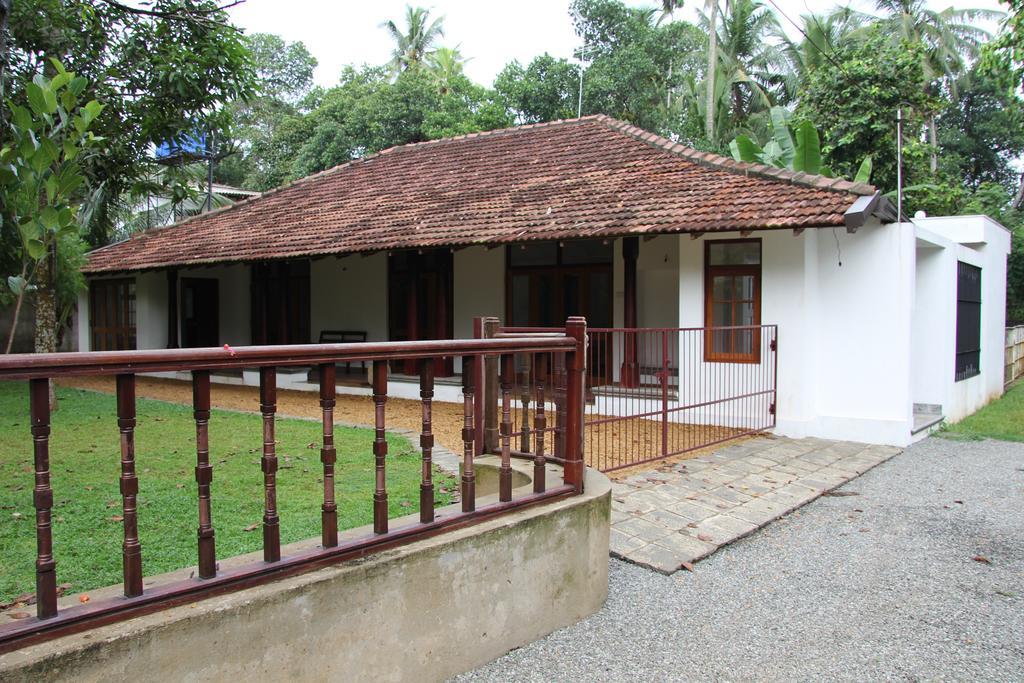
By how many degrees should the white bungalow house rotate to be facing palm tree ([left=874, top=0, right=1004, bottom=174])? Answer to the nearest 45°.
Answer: approximately 180°

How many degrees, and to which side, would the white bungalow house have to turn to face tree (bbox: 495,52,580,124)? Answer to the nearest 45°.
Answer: approximately 135° to its right

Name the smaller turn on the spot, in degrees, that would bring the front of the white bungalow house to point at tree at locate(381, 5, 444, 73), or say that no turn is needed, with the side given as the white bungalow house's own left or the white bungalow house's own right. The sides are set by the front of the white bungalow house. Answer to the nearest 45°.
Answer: approximately 135° to the white bungalow house's own right

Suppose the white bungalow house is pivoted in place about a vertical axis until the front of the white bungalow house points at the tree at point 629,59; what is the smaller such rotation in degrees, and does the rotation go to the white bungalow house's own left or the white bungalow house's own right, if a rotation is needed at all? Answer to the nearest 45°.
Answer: approximately 135° to the white bungalow house's own right

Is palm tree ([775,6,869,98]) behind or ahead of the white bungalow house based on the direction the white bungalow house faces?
behind

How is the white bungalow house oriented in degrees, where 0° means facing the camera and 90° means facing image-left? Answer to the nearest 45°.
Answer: approximately 45°

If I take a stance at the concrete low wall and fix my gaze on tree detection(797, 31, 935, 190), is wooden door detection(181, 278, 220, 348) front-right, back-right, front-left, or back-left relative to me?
front-left

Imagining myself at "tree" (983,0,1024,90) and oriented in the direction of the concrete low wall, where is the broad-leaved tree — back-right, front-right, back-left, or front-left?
front-right

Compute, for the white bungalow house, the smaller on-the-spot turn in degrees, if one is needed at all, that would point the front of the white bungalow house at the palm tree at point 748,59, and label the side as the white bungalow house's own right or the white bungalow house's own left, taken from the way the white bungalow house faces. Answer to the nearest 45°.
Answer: approximately 135° to the white bungalow house's own right

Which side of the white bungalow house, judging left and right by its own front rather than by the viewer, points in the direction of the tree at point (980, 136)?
back

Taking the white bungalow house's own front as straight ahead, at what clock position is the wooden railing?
The wooden railing is roughly at 11 o'clock from the white bungalow house.

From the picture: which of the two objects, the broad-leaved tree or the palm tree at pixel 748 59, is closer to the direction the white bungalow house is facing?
the broad-leaved tree
